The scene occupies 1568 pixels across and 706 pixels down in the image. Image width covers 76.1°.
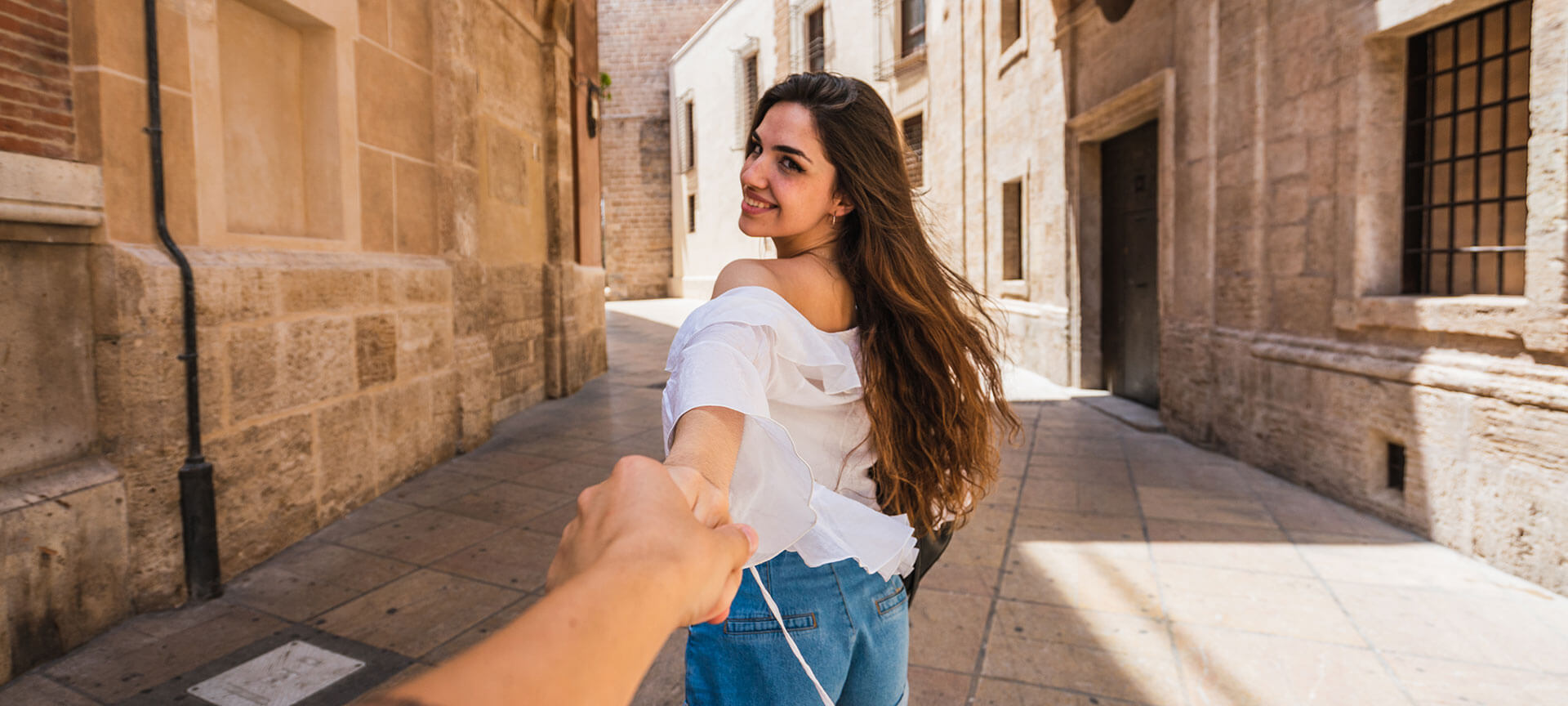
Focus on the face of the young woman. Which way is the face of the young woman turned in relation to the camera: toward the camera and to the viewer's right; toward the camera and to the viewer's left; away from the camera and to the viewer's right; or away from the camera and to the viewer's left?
toward the camera and to the viewer's left

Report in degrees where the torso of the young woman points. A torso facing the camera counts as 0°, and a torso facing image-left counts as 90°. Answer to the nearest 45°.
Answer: approximately 135°

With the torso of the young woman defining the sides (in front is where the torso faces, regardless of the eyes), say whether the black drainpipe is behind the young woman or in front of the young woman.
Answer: in front

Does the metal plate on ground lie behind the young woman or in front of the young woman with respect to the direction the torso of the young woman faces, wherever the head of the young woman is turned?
in front

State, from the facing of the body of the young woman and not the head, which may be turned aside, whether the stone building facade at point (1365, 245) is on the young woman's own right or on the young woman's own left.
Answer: on the young woman's own right
